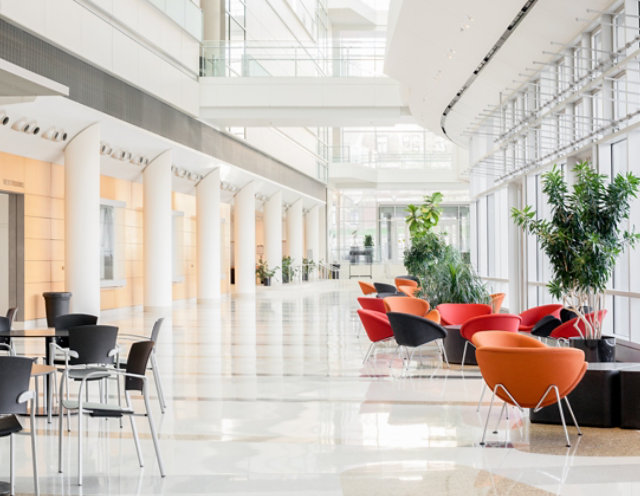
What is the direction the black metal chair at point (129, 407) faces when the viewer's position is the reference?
facing to the left of the viewer

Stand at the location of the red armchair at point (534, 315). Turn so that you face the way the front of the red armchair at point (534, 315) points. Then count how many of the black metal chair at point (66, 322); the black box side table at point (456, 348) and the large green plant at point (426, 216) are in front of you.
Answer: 2

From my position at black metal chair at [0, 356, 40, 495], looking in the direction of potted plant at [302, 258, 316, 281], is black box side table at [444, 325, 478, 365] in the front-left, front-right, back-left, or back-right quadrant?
front-right

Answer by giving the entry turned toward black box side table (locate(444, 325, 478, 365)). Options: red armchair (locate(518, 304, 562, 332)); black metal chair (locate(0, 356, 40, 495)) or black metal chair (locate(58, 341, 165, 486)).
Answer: the red armchair

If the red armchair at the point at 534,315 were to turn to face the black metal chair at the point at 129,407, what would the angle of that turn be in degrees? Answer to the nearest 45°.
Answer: approximately 45° to its left

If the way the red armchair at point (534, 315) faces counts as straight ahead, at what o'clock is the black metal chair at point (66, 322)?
The black metal chair is roughly at 12 o'clock from the red armchair.

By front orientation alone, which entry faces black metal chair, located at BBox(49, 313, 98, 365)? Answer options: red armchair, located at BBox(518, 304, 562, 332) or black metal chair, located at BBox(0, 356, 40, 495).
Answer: the red armchair

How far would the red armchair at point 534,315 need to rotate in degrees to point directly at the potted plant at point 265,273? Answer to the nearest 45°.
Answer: approximately 90° to its right

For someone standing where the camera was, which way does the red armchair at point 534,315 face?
facing the viewer and to the left of the viewer
